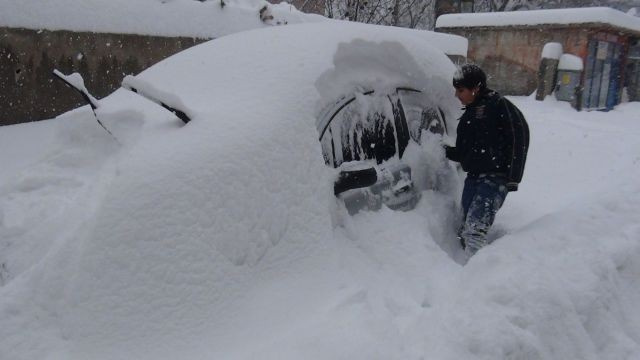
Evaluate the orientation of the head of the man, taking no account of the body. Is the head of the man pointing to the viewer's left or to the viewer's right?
to the viewer's left

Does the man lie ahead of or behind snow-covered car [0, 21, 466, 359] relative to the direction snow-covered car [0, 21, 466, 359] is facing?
behind

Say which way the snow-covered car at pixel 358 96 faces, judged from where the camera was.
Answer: facing the viewer and to the left of the viewer

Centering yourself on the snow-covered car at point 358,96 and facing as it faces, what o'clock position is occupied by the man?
The man is roughly at 7 o'clock from the snow-covered car.
